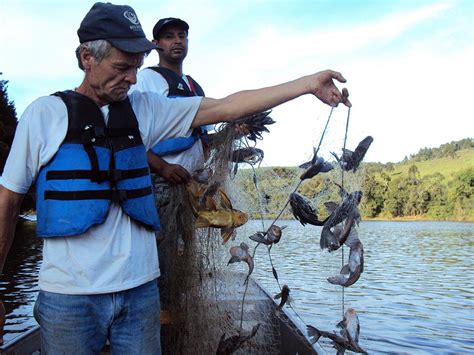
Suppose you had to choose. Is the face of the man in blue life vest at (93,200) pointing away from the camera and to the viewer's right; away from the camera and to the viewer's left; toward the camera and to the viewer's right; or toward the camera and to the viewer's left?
toward the camera and to the viewer's right

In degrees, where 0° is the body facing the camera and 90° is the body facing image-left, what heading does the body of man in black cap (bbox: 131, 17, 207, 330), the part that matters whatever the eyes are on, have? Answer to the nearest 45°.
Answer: approximately 315°

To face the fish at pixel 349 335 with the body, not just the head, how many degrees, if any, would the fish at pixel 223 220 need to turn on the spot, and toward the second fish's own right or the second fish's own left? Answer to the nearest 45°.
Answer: approximately 45° to the second fish's own right

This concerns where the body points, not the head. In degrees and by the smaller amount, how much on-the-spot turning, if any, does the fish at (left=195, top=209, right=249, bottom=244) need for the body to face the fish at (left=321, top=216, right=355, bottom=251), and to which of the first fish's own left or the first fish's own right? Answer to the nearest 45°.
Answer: approximately 45° to the first fish's own right

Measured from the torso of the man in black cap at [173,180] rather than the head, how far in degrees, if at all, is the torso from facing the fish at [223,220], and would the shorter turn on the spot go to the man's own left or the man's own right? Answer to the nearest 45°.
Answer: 0° — they already face it

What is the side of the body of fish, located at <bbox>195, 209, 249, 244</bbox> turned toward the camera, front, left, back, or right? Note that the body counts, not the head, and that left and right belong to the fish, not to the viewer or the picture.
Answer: right
